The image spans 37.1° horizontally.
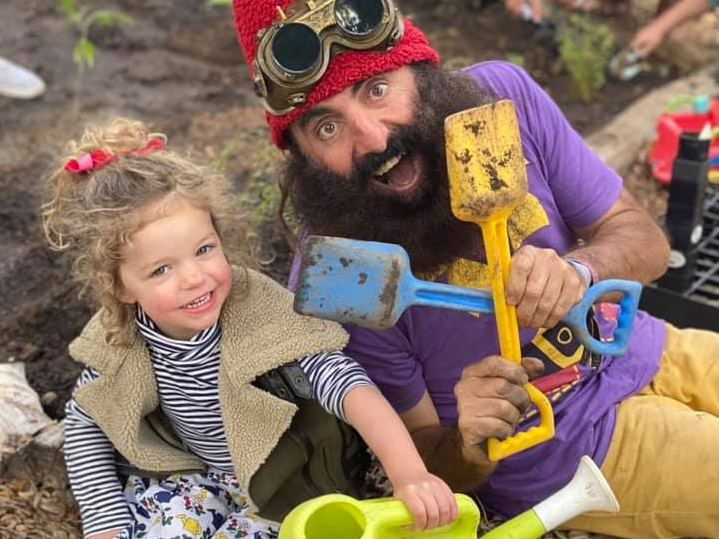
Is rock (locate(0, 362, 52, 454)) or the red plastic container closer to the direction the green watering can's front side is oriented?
the red plastic container

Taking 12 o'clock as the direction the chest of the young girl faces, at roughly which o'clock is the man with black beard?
The man with black beard is roughly at 9 o'clock from the young girl.

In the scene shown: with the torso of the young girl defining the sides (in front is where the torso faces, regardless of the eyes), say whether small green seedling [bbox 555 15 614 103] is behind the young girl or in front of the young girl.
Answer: behind

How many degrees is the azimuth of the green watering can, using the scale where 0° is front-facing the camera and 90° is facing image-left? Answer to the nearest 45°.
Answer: approximately 270°

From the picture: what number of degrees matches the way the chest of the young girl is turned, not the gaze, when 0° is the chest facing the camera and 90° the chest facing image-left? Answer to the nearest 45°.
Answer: approximately 0°

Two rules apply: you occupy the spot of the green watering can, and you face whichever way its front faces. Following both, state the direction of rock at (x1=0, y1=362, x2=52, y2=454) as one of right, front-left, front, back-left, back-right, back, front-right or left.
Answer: back-left

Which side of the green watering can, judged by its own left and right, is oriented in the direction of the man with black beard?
left

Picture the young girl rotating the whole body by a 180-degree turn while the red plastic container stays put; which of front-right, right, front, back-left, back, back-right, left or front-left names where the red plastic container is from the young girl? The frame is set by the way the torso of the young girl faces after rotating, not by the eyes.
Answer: front-right
